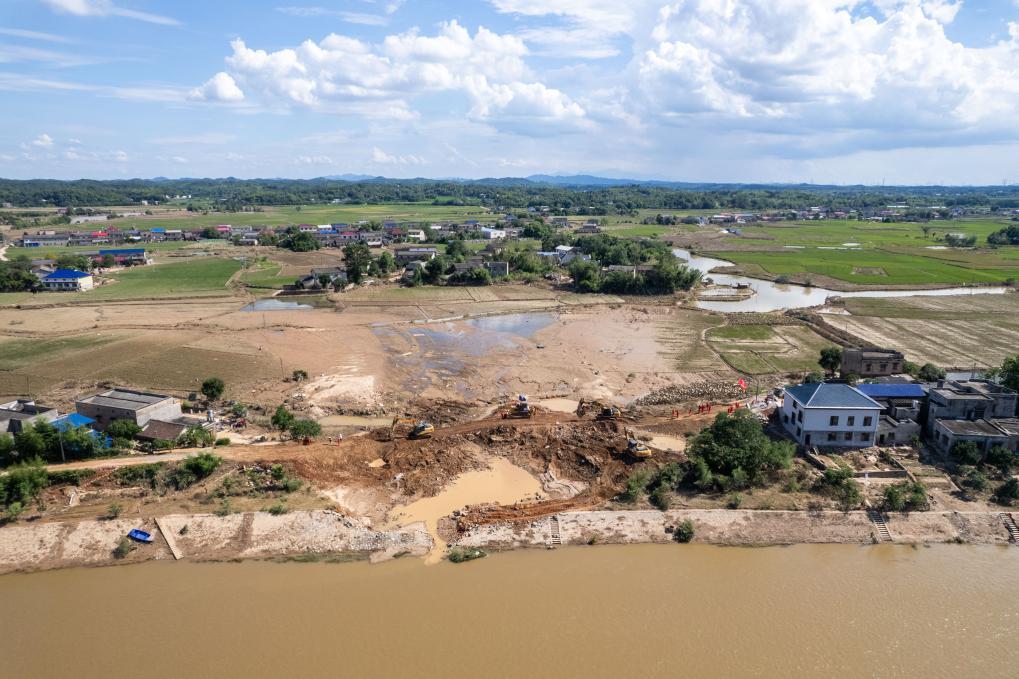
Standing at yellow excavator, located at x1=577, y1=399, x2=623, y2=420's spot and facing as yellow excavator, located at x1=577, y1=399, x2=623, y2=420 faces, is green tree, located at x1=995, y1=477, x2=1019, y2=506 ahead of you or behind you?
behind

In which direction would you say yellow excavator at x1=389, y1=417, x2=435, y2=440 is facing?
to the viewer's left

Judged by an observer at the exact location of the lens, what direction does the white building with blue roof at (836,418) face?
facing the viewer

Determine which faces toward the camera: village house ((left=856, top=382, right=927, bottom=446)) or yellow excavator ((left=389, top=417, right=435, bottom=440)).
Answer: the village house

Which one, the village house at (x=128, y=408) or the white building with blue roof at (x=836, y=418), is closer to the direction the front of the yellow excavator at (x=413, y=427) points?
the village house

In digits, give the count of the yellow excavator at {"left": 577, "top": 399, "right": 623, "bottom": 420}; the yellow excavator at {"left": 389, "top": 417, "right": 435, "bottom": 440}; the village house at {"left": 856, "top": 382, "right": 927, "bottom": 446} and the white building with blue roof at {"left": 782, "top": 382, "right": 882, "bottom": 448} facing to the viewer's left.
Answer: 2

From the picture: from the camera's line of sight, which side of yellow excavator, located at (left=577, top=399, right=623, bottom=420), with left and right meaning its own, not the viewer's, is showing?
left

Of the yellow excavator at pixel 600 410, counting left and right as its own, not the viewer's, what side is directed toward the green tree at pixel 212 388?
front

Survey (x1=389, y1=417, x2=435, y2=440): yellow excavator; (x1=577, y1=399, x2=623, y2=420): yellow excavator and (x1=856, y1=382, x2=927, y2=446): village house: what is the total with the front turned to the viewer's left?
2

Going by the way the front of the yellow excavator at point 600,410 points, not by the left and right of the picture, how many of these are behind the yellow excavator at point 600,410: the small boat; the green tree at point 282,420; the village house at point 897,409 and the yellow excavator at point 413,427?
1

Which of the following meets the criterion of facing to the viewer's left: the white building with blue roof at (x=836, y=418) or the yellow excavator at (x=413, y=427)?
the yellow excavator

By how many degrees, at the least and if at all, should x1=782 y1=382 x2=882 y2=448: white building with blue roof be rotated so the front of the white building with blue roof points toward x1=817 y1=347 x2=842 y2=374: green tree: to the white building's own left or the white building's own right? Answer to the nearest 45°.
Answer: approximately 180°

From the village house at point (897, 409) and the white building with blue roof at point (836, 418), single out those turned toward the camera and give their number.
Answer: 2

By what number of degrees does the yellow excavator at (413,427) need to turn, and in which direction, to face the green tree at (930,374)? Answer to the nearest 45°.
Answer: approximately 180°

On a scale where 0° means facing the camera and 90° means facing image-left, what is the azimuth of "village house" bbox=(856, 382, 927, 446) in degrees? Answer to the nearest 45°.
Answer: approximately 0°

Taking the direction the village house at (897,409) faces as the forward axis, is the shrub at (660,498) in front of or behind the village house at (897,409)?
in front

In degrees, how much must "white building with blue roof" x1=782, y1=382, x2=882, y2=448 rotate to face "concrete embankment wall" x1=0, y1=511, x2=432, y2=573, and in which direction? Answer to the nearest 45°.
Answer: approximately 45° to its right

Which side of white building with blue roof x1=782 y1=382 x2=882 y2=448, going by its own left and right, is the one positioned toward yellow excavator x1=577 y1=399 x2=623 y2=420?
right
